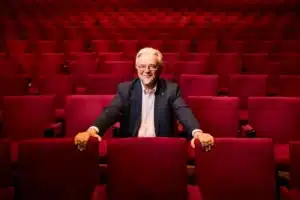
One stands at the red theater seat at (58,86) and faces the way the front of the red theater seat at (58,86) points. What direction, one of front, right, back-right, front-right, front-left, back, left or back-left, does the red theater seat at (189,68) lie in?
left

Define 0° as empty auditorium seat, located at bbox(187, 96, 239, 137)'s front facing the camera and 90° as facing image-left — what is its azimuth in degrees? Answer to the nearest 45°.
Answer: approximately 0°

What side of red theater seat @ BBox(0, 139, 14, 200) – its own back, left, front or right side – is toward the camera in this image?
front

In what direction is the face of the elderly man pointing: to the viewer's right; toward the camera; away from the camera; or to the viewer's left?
toward the camera

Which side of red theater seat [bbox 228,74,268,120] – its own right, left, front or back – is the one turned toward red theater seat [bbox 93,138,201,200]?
front

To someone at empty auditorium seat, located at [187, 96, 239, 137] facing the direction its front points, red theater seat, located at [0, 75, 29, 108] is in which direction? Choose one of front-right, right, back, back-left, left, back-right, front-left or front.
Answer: right

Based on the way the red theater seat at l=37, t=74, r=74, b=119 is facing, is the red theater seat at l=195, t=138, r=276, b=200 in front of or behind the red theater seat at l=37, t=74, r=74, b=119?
in front

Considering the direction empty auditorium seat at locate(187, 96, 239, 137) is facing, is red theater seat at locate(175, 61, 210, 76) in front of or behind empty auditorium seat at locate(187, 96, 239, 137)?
behind

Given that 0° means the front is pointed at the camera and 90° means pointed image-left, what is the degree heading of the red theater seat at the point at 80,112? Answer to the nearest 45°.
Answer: approximately 0°

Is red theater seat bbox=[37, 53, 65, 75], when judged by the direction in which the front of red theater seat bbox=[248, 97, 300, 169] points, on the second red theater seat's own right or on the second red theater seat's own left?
on the second red theater seat's own right

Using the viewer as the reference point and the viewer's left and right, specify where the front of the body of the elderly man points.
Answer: facing the viewer

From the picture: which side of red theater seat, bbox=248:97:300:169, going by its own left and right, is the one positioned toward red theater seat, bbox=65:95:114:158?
right

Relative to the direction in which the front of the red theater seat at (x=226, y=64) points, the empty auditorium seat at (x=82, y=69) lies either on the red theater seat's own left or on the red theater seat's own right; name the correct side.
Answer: on the red theater seat's own right

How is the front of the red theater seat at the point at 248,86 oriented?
toward the camera
